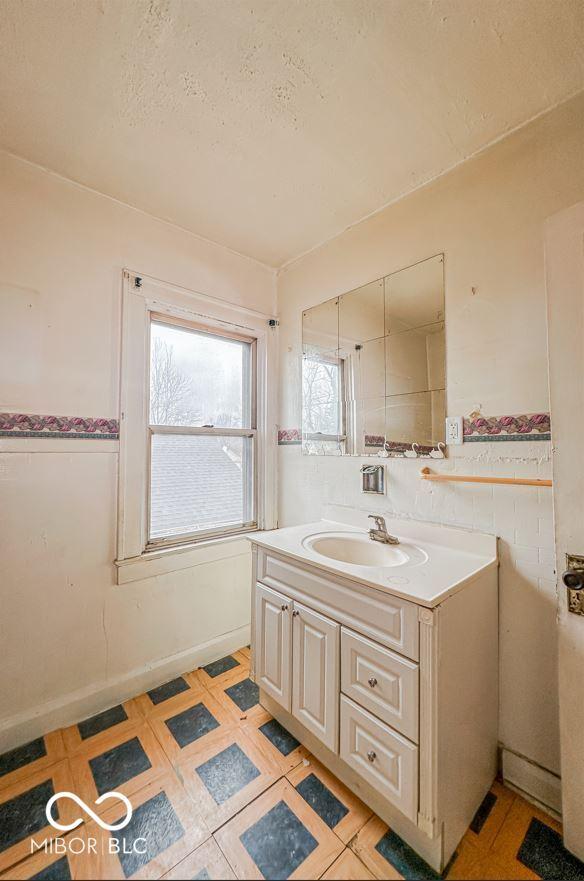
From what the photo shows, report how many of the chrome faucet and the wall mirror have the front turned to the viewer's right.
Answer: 0

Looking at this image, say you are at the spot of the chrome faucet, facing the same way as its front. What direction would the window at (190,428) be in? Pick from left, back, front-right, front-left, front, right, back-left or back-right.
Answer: front-right

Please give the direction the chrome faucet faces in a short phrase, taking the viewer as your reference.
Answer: facing the viewer and to the left of the viewer

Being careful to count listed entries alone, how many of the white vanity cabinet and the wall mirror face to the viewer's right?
0

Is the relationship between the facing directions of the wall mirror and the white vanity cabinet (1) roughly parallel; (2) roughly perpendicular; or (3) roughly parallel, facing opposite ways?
roughly parallel

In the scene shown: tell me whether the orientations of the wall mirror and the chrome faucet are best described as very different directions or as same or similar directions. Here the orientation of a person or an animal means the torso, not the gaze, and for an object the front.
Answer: same or similar directions
